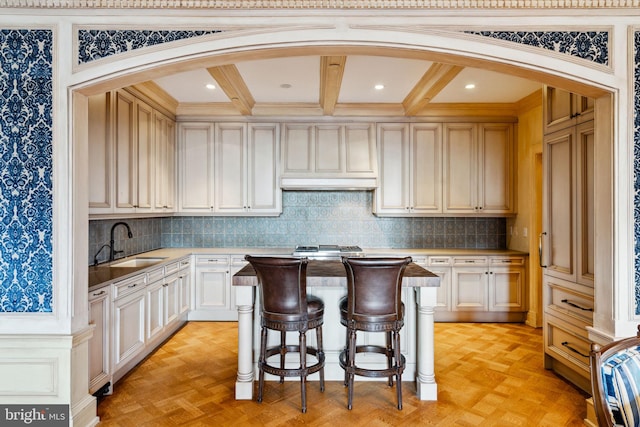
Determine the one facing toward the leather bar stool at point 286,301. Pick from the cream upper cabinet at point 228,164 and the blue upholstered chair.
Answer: the cream upper cabinet

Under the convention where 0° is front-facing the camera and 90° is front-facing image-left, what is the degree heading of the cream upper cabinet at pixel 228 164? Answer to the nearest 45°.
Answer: approximately 0°

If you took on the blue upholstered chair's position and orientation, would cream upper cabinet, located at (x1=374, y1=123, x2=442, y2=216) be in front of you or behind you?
behind

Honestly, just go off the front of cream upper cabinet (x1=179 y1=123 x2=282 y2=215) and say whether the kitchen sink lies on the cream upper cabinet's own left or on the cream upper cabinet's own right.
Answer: on the cream upper cabinet's own right

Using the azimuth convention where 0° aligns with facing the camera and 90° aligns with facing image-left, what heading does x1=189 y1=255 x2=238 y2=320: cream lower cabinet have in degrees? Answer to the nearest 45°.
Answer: approximately 0°

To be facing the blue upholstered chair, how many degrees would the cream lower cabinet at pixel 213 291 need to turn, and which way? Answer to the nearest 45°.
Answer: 0° — it already faces it

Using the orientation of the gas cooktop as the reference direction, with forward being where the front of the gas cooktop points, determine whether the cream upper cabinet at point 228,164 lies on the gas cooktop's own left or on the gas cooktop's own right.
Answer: on the gas cooktop's own right

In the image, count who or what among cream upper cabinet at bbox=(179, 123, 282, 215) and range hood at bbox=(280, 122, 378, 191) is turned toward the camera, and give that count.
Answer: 2

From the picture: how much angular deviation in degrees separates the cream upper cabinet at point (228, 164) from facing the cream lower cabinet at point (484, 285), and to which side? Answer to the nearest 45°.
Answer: approximately 90° to its left

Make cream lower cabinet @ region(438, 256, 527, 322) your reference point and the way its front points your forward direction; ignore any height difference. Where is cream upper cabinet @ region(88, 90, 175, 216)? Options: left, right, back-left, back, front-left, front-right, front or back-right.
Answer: front-right

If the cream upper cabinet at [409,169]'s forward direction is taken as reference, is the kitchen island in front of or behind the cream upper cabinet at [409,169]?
in front

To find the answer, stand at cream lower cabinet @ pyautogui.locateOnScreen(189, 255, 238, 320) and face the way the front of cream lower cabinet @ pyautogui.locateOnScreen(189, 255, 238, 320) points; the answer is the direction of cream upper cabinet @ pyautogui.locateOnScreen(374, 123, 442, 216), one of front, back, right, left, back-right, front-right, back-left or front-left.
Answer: left
